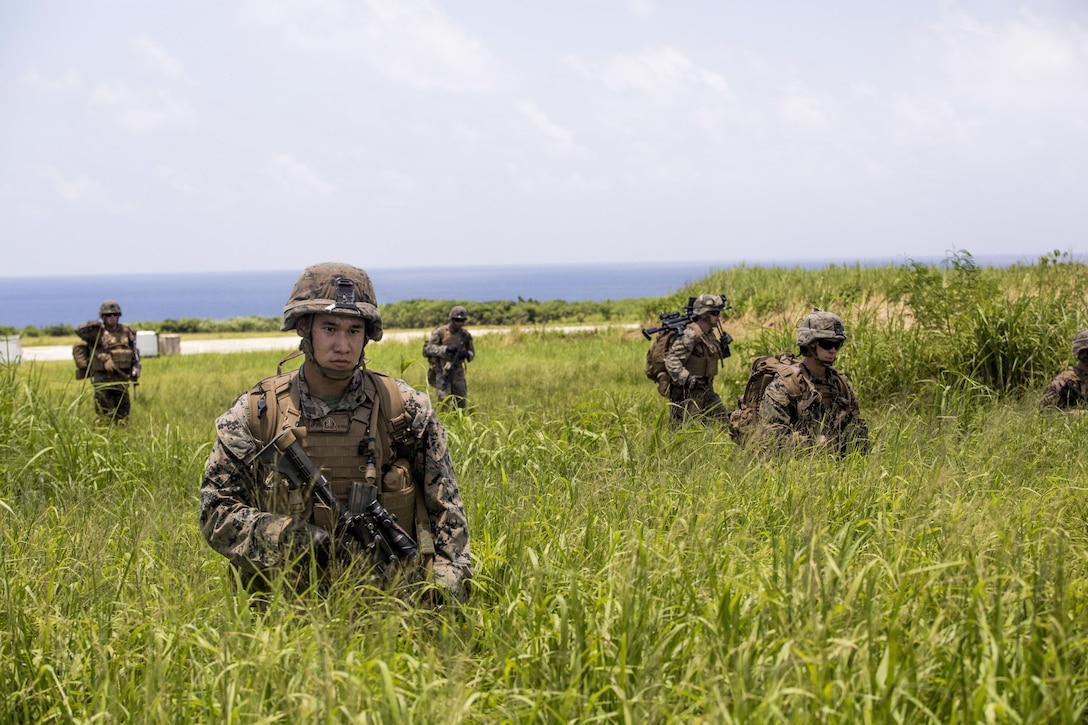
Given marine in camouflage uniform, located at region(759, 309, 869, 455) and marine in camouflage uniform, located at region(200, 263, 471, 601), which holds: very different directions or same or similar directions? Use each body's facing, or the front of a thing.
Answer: same or similar directions

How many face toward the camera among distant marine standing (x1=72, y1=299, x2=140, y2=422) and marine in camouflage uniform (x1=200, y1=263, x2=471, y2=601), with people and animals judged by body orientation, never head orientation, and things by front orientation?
2

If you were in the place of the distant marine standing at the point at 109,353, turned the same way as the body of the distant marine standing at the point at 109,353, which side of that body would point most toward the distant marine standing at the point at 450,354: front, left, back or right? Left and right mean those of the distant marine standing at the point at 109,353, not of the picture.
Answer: left

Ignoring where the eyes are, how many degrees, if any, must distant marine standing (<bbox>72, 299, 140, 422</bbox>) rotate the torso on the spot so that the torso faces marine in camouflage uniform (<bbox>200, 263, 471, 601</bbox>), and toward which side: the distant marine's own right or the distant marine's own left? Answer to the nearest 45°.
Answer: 0° — they already face them

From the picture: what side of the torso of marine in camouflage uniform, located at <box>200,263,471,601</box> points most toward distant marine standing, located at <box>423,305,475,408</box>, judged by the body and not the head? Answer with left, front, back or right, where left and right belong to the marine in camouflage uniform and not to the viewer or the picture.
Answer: back

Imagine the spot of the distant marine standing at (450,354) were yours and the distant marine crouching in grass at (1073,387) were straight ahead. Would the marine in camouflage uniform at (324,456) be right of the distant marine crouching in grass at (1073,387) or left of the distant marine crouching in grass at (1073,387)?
right

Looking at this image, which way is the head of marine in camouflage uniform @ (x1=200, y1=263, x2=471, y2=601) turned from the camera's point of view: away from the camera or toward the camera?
toward the camera

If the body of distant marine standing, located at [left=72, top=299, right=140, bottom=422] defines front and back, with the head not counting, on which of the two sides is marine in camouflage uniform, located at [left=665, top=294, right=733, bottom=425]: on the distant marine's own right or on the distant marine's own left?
on the distant marine's own left

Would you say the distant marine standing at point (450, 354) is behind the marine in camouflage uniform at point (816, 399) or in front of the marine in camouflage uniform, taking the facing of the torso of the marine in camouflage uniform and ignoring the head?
behind

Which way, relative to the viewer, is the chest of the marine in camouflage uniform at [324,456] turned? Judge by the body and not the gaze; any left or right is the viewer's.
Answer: facing the viewer

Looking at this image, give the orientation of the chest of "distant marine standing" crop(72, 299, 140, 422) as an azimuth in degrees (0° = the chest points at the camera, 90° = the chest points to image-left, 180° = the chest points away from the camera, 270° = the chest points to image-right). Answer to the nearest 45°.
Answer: approximately 0°

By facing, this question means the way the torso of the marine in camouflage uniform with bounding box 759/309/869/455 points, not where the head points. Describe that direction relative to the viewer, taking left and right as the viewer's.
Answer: facing the viewer and to the right of the viewer
